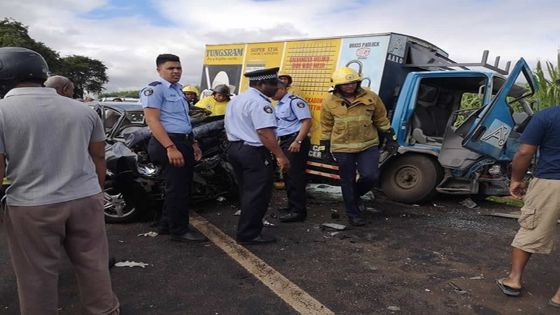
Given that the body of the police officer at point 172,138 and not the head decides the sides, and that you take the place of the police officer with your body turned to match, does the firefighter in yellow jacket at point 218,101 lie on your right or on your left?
on your left

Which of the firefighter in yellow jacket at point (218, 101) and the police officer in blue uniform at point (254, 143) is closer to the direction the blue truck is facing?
the police officer in blue uniform

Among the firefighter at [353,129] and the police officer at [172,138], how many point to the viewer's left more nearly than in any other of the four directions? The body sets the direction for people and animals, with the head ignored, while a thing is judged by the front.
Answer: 0

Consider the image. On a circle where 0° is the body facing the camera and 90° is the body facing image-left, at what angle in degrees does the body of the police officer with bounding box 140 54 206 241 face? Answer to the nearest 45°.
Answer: approximately 315°

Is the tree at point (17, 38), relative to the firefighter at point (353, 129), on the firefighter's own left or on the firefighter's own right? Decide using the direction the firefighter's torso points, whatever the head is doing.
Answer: on the firefighter's own right

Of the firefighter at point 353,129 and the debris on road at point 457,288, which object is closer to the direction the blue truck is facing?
the debris on road

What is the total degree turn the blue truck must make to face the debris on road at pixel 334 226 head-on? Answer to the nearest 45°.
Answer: approximately 90° to its right

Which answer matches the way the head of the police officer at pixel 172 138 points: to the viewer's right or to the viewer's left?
to the viewer's right

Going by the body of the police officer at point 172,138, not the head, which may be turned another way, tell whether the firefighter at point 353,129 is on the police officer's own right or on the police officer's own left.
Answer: on the police officer's own left

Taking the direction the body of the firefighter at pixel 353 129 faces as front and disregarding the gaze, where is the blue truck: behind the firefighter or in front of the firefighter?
behind

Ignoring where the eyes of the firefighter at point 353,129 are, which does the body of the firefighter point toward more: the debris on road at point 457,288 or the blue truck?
the debris on road
